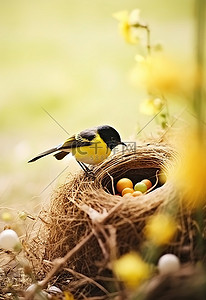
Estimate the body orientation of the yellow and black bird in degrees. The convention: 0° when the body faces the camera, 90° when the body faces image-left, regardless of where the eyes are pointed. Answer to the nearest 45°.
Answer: approximately 270°
